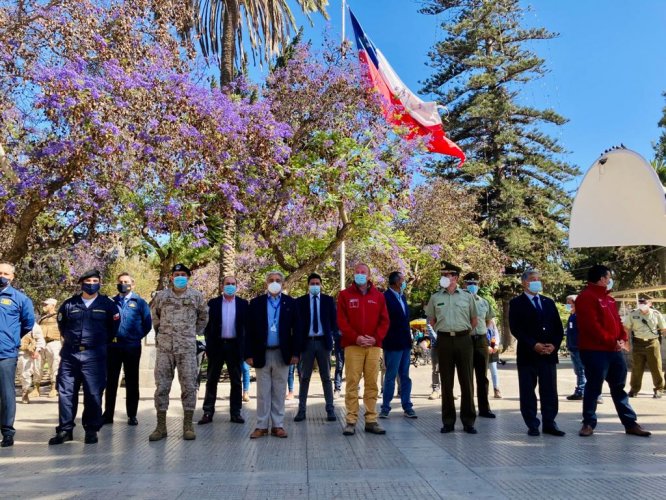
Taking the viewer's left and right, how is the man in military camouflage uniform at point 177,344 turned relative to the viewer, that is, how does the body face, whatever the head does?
facing the viewer

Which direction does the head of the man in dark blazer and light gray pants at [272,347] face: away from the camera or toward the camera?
toward the camera

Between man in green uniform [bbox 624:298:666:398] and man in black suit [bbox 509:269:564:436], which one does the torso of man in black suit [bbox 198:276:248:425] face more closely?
the man in black suit

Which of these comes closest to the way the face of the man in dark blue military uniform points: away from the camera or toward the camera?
toward the camera

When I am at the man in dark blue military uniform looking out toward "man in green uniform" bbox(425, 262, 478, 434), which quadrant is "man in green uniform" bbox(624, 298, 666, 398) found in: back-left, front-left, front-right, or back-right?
front-left

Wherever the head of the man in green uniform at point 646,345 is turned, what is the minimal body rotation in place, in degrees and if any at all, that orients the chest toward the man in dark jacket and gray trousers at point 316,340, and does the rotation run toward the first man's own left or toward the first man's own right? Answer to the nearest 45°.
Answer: approximately 45° to the first man's own right

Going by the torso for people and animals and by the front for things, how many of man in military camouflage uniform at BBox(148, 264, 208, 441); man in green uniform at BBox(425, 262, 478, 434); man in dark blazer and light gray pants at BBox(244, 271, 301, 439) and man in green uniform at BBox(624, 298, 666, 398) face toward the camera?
4

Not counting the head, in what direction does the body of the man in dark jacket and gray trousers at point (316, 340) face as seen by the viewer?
toward the camera

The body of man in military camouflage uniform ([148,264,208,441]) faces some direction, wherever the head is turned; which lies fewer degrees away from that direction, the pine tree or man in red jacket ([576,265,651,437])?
the man in red jacket
